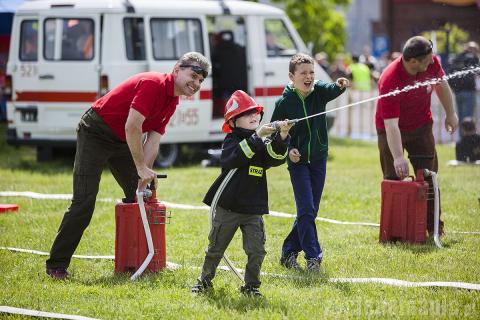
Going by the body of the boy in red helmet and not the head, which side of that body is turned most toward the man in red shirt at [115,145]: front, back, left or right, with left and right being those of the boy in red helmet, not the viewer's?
back

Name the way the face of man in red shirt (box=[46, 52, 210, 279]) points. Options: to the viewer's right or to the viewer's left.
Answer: to the viewer's right

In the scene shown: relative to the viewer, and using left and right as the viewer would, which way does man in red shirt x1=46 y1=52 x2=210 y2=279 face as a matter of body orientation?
facing the viewer and to the right of the viewer

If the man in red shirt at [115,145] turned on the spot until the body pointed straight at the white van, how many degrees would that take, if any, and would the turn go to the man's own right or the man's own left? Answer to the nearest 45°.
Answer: approximately 135° to the man's own left

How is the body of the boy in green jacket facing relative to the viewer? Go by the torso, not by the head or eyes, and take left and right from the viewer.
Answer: facing the viewer

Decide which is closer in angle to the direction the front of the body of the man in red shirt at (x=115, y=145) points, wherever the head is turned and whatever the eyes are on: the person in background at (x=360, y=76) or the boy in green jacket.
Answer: the boy in green jacket

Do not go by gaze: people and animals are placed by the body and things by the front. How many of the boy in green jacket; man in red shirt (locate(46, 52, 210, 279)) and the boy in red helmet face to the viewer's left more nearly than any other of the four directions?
0

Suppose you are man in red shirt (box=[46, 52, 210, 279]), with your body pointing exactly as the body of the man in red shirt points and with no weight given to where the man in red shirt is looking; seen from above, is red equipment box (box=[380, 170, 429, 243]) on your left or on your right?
on your left

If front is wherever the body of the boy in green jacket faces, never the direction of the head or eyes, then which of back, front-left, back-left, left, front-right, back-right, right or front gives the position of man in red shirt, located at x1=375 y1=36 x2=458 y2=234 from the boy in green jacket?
back-left

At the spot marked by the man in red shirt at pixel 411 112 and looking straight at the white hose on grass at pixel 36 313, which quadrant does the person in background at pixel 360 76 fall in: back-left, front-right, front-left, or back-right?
back-right
